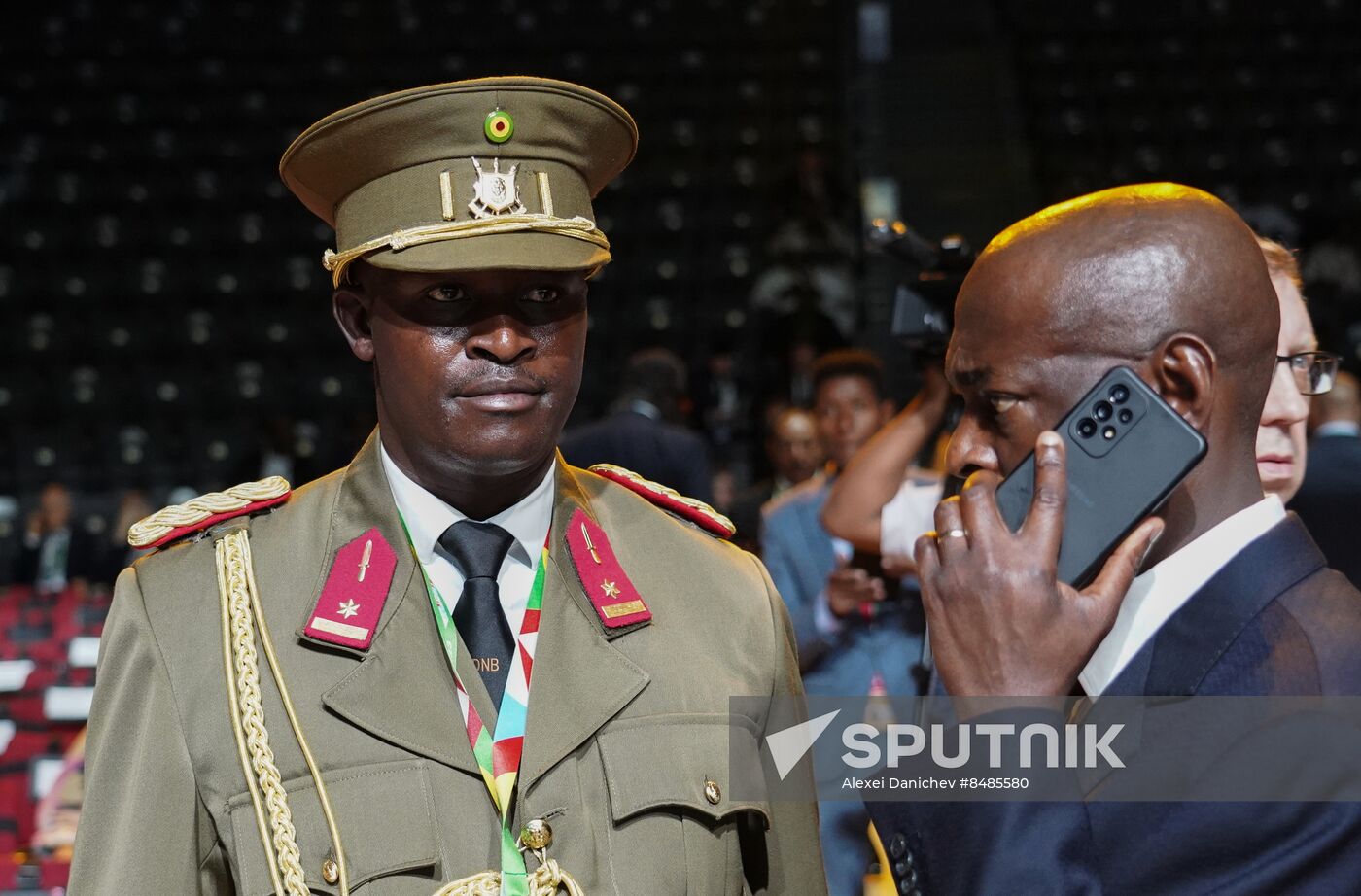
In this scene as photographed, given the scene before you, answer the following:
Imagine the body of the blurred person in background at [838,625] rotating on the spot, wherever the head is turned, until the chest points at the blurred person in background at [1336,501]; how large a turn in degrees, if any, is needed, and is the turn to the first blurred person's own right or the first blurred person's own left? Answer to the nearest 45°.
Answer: approximately 45° to the first blurred person's own left

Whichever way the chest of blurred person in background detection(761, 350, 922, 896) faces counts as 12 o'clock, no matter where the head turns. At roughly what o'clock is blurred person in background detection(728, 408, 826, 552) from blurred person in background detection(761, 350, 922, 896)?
blurred person in background detection(728, 408, 826, 552) is roughly at 6 o'clock from blurred person in background detection(761, 350, 922, 896).

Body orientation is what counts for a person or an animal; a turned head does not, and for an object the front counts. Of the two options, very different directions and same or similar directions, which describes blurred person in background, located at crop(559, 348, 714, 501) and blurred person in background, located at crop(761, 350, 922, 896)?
very different directions

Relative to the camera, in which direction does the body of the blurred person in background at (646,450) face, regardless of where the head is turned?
away from the camera

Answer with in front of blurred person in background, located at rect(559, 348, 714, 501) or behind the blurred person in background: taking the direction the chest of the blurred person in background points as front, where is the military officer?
behind

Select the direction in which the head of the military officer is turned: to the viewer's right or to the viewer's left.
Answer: to the viewer's right

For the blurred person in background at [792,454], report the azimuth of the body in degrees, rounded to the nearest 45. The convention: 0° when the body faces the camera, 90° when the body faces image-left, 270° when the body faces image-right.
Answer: approximately 0°
